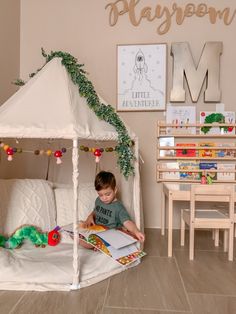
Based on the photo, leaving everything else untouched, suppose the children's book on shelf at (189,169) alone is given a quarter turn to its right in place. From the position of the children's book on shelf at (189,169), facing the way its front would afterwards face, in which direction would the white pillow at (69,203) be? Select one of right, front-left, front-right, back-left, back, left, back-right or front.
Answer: front-left

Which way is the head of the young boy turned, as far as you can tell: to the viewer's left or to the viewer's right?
to the viewer's left

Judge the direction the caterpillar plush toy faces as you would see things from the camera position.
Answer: facing to the right of the viewer

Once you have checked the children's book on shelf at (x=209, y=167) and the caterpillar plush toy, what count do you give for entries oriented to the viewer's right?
1

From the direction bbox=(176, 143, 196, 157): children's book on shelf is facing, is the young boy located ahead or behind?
ahead

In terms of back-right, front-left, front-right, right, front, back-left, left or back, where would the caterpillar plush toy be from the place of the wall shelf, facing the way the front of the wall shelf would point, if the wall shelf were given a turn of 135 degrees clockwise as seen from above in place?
left

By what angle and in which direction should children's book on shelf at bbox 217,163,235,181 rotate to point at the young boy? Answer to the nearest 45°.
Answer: approximately 45° to its right

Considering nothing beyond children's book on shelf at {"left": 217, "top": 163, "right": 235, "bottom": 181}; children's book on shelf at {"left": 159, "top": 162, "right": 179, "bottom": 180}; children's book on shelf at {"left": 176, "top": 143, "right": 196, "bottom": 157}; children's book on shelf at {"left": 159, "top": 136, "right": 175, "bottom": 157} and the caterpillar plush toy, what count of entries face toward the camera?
4

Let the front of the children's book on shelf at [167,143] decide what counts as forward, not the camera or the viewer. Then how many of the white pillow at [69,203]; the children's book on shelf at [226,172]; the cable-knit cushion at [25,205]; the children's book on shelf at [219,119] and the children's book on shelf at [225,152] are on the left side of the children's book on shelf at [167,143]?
3

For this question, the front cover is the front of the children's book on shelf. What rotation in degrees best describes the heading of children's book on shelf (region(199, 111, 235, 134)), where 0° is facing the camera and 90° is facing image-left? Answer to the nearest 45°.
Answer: approximately 0°

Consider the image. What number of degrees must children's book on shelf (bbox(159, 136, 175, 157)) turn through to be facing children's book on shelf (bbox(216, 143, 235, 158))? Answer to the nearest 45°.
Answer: approximately 90° to its left
